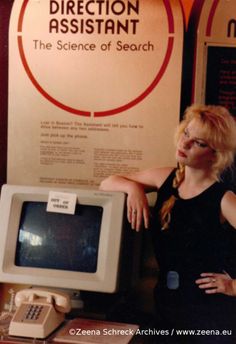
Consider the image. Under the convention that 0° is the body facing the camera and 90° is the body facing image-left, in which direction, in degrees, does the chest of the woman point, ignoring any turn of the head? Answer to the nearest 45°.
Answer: approximately 45°

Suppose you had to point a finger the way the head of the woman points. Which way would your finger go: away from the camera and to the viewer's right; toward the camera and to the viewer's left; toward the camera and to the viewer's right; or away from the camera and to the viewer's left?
toward the camera and to the viewer's left
